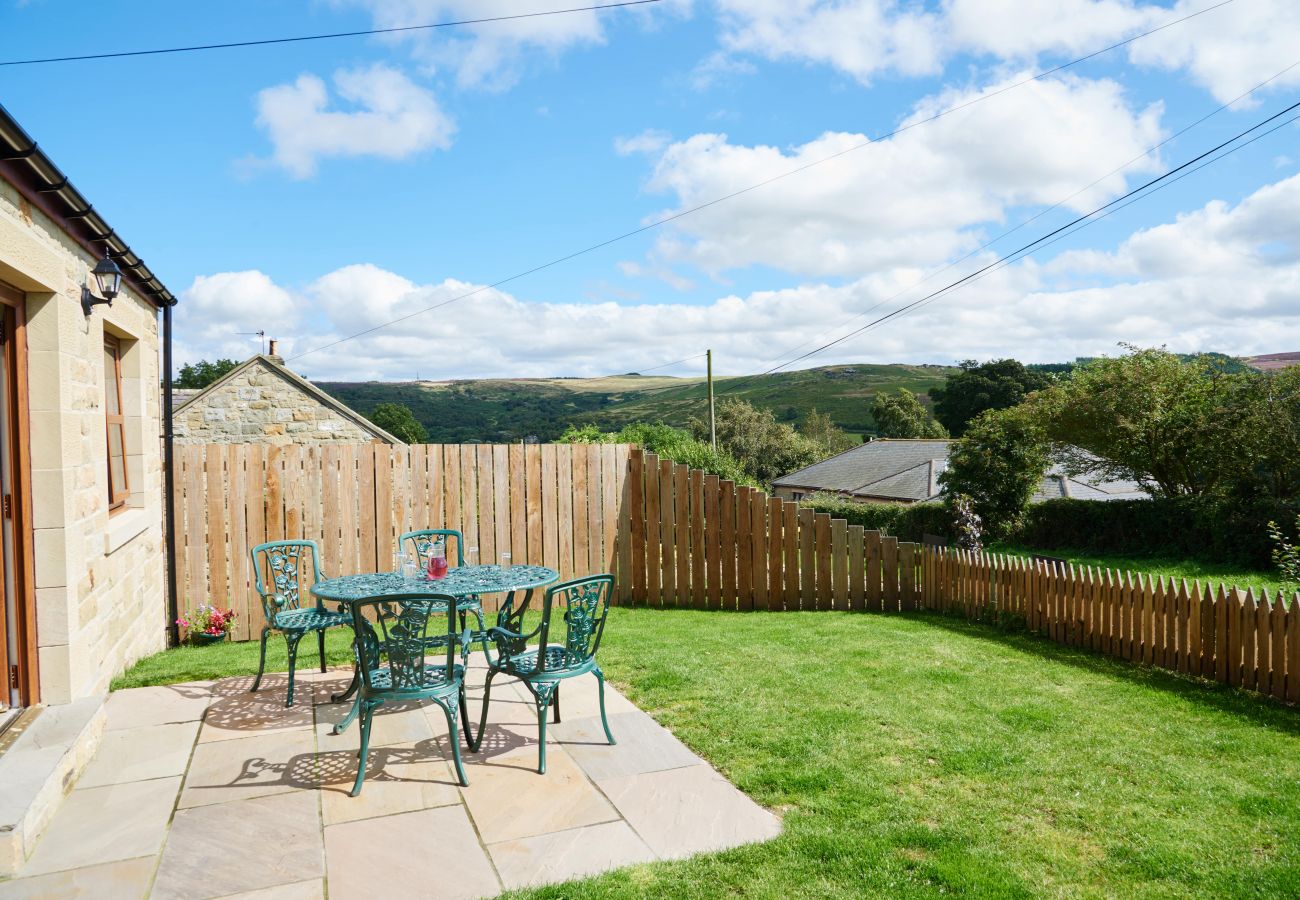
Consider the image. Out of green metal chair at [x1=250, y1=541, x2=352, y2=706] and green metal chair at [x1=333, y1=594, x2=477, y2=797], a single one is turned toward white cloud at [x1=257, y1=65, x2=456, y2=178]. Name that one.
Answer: green metal chair at [x1=333, y1=594, x2=477, y2=797]

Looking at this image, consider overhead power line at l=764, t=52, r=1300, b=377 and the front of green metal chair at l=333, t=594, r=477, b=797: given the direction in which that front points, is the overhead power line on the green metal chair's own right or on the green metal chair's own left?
on the green metal chair's own right

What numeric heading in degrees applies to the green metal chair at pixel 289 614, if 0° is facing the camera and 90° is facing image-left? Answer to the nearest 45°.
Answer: approximately 315°

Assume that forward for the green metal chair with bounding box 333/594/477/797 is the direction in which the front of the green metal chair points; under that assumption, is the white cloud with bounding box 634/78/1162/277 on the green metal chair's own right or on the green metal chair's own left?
on the green metal chair's own right

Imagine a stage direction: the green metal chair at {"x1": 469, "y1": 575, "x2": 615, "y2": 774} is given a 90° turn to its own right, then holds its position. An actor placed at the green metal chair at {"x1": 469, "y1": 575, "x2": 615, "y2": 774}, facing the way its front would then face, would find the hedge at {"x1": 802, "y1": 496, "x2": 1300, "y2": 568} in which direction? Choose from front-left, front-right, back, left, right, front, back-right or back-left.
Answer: front

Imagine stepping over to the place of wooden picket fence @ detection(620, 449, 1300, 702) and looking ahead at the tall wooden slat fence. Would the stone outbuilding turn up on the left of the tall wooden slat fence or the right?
right

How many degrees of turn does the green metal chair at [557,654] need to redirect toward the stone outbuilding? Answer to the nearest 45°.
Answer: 0° — it already faces it

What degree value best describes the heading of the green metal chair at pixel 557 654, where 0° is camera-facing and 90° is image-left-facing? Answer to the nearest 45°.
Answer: approximately 135°

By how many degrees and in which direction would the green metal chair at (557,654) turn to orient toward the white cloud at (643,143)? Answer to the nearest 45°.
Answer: approximately 45° to its right

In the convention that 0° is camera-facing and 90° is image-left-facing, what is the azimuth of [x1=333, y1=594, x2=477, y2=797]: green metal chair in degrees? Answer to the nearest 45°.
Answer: approximately 180°

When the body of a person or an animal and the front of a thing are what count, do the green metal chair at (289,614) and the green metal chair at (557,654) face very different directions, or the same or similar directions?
very different directions

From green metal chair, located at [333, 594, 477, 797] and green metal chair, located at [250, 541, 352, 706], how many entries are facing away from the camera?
1

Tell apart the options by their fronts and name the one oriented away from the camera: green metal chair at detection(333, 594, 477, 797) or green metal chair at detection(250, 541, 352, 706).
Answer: green metal chair at detection(333, 594, 477, 797)

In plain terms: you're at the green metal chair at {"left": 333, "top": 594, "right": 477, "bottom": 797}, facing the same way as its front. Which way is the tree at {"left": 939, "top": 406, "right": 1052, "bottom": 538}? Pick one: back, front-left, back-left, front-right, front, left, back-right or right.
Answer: front-right

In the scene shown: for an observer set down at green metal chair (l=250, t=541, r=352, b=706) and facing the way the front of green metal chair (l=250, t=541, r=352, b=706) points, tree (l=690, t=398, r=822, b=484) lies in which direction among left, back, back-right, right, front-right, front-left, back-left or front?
left

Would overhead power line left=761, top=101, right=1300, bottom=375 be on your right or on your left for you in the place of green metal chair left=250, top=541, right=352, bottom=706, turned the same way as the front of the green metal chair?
on your left

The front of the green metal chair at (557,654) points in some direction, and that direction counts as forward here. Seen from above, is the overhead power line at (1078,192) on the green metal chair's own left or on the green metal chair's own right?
on the green metal chair's own right

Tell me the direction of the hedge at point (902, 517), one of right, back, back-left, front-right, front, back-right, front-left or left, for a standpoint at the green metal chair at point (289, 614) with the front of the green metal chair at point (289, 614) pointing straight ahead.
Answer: left
